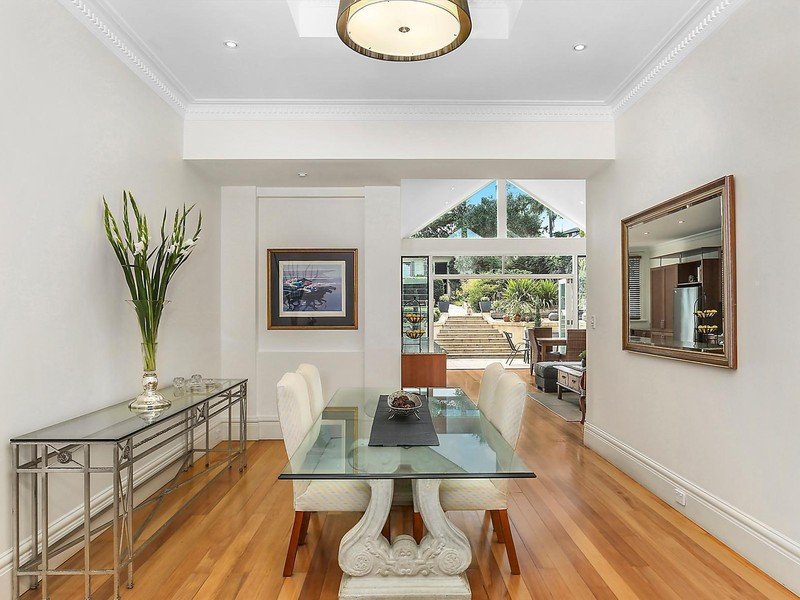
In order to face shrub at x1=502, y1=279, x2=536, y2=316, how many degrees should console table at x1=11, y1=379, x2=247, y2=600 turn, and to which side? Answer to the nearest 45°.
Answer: approximately 90° to its left

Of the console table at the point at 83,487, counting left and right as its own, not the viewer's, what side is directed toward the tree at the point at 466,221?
left

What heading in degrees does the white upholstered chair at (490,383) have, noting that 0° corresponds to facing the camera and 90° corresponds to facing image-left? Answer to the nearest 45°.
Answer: approximately 90°

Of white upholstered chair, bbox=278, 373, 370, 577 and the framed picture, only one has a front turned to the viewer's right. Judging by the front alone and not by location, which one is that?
the white upholstered chair

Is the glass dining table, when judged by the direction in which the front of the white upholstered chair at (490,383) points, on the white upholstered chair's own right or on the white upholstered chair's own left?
on the white upholstered chair's own left

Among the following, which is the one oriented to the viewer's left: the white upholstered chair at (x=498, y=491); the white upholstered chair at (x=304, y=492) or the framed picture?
the white upholstered chair at (x=498, y=491)

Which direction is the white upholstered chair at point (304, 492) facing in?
to the viewer's right

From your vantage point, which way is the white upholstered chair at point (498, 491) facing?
to the viewer's left

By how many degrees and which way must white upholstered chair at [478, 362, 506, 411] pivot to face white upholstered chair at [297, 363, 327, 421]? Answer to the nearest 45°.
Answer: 0° — it already faces it

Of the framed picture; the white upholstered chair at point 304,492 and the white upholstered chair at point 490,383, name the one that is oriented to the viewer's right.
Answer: the white upholstered chair at point 304,492

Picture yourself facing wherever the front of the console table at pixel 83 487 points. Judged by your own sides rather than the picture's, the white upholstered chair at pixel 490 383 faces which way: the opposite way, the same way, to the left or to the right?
the opposite way

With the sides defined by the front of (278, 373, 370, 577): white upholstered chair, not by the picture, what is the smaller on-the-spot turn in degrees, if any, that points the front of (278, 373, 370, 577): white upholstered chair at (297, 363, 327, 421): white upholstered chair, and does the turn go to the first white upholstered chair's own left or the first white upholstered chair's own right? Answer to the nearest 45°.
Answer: approximately 90° to the first white upholstered chair's own left

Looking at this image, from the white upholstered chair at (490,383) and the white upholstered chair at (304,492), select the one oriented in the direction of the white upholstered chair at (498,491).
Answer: the white upholstered chair at (304,492)

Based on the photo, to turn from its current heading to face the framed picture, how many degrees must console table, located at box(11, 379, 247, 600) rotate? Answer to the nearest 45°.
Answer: approximately 90° to its left
